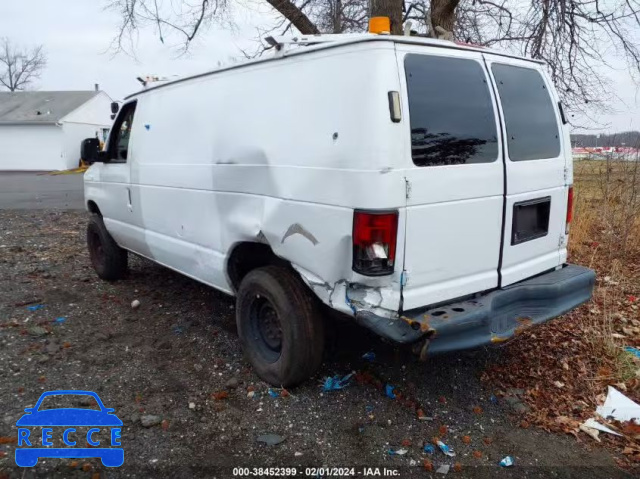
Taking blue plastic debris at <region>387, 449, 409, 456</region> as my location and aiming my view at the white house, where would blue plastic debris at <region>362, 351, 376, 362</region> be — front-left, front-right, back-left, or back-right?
front-right

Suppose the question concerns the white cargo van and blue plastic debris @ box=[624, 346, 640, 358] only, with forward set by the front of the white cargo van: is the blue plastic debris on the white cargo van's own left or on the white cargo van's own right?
on the white cargo van's own right

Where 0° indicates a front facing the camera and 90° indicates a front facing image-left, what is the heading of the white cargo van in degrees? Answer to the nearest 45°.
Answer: approximately 135°

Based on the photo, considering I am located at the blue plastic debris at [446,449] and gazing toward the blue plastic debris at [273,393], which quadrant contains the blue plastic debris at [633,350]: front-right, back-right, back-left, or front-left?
back-right

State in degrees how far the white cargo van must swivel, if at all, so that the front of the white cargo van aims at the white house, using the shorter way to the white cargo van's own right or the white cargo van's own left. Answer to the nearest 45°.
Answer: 0° — it already faces it

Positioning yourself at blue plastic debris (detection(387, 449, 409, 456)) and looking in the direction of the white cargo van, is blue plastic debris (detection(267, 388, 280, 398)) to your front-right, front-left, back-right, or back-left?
front-left
